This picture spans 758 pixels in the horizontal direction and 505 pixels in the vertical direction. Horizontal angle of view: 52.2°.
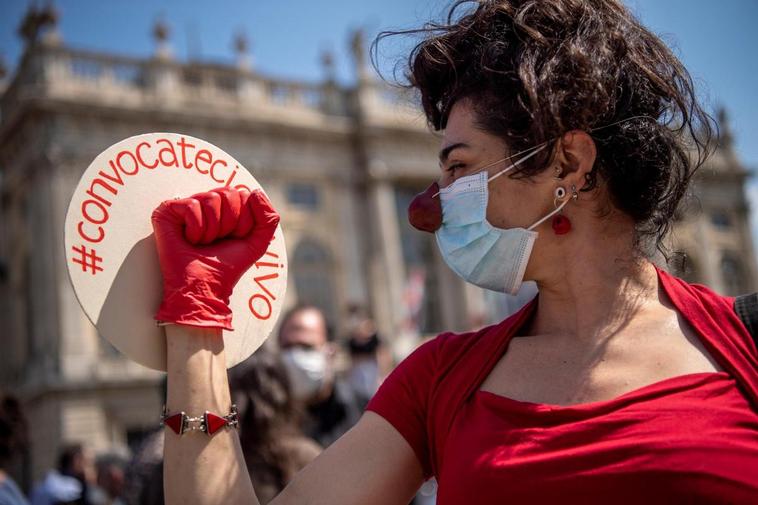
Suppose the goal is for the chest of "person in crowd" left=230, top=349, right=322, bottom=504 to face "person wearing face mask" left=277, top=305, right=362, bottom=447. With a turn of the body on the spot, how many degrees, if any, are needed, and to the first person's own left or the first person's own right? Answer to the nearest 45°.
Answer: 0° — they already face them

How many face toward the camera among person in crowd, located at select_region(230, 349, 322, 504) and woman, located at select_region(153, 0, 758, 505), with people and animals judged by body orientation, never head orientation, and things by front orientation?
1

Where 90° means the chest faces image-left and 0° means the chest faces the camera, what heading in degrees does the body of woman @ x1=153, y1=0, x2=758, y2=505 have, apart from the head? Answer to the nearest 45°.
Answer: approximately 0°

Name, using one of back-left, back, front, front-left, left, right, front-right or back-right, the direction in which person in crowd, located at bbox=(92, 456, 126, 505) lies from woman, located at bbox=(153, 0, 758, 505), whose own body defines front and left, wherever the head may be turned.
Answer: back-right

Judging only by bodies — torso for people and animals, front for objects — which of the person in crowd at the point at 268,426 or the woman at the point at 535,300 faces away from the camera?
the person in crowd

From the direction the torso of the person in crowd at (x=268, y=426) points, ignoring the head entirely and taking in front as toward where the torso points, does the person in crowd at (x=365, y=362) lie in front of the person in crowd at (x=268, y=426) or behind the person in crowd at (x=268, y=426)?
in front

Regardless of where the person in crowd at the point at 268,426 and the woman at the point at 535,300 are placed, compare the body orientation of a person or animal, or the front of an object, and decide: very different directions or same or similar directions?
very different directions

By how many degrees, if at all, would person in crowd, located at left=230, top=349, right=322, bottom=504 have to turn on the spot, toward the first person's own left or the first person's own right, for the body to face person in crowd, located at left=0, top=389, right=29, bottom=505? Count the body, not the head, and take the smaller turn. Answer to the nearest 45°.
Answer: approximately 45° to the first person's own left

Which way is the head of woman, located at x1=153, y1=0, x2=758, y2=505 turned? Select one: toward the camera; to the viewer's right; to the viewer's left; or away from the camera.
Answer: to the viewer's left

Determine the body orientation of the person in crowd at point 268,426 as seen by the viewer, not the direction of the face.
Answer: away from the camera
